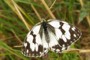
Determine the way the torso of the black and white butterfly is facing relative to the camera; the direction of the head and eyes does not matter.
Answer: away from the camera
